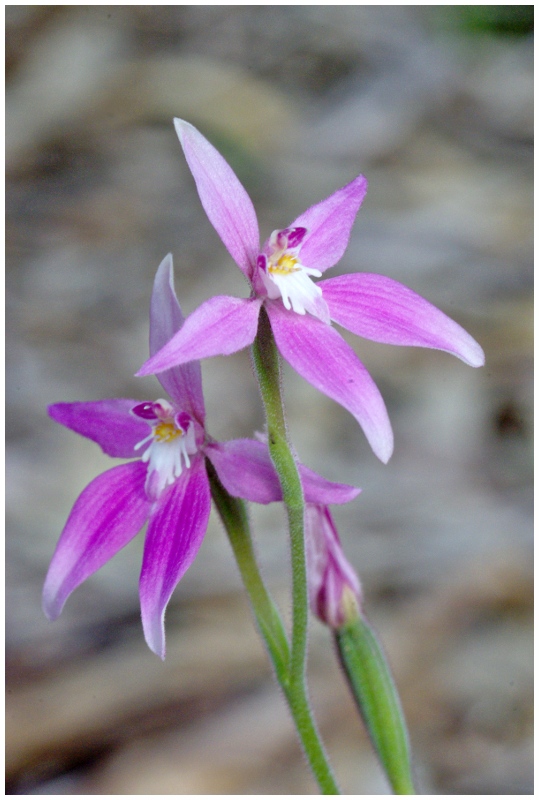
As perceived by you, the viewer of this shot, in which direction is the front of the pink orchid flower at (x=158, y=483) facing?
facing the viewer and to the left of the viewer
